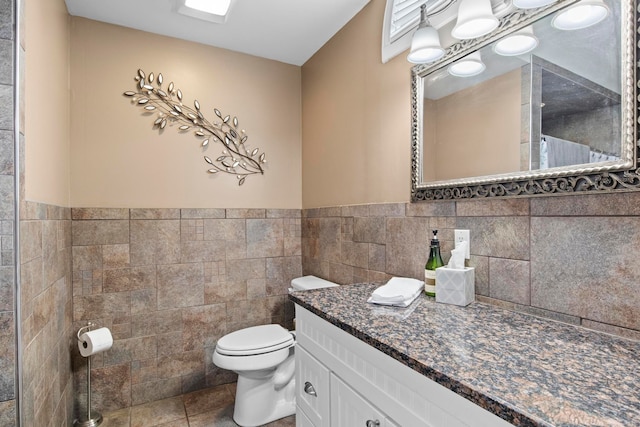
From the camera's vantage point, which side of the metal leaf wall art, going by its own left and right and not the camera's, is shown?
front

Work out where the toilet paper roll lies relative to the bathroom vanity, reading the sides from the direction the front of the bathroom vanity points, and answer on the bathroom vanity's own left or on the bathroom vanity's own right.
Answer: on the bathroom vanity's own right

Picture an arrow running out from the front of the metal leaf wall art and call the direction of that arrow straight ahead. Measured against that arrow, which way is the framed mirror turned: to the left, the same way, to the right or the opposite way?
to the right

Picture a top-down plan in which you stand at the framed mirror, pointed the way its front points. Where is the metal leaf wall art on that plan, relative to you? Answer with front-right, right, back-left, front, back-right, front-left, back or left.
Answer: front-right

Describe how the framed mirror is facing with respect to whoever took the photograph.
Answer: facing the viewer and to the left of the viewer

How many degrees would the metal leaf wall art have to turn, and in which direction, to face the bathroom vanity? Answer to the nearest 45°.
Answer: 0° — it already faces it

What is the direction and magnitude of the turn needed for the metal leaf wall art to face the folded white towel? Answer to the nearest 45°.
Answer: approximately 45° to its left

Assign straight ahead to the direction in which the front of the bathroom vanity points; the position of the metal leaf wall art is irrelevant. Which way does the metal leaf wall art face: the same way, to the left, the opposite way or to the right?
to the left

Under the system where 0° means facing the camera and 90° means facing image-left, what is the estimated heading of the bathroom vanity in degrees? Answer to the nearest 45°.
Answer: approximately 45°

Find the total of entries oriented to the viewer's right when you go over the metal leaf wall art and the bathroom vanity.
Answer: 0

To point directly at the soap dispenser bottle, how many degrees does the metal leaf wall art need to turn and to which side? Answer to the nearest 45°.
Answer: approximately 45° to its left
